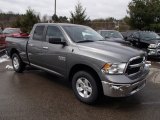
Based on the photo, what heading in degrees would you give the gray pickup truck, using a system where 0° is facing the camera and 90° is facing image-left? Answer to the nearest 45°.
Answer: approximately 315°
